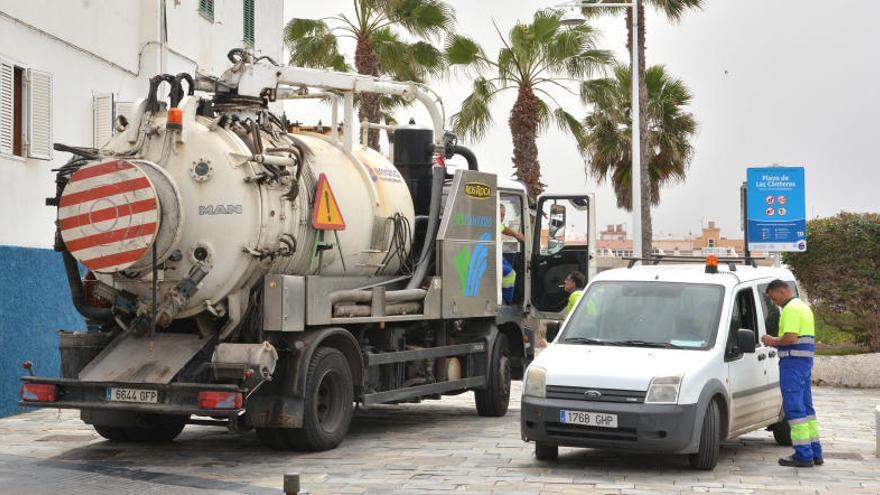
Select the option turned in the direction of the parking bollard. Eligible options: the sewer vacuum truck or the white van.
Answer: the white van

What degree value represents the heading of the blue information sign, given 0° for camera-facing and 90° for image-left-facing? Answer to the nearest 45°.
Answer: approximately 0°

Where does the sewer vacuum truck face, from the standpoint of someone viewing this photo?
facing away from the viewer and to the right of the viewer

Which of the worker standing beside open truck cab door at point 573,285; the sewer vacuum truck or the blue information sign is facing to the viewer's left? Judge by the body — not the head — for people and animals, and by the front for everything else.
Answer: the worker standing beside open truck cab door

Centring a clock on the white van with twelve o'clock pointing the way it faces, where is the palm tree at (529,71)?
The palm tree is roughly at 4 o'clock from the white van.

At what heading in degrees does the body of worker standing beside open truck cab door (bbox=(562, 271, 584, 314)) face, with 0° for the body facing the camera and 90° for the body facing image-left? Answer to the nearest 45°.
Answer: approximately 90°

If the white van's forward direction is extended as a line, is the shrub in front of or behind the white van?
behind

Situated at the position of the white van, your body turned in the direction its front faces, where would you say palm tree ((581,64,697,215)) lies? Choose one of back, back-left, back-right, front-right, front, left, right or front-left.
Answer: back-right
